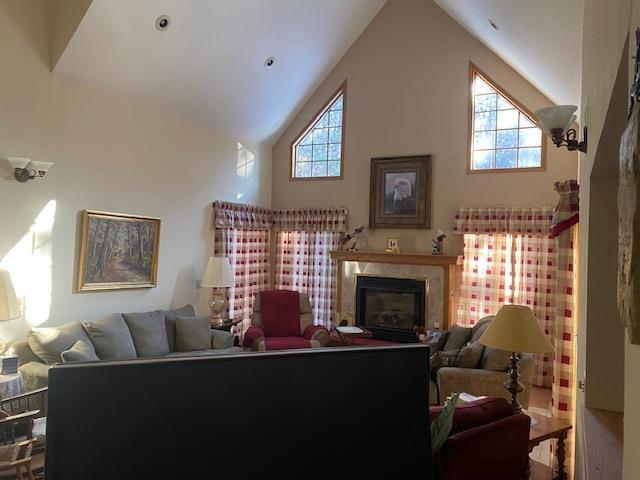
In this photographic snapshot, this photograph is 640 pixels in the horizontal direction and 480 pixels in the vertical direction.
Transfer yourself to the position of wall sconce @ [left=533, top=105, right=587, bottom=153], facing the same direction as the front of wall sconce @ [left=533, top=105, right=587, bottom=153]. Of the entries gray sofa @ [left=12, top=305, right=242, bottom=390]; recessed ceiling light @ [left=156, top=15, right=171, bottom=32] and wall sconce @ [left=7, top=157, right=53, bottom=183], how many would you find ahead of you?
3

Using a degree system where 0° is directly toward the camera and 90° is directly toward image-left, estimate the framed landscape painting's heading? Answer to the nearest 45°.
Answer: approximately 315°

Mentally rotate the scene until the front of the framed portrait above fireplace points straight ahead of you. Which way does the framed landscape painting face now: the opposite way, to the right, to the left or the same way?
to the left

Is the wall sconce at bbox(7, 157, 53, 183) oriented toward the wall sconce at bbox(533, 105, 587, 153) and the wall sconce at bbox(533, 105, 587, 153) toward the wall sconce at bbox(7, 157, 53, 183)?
yes

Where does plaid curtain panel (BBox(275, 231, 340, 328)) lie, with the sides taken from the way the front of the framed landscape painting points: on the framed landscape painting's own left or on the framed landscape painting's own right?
on the framed landscape painting's own left

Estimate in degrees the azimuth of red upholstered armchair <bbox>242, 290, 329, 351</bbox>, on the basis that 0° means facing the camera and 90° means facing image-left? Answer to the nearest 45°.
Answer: approximately 0°

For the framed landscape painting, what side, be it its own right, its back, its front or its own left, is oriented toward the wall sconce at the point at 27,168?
right

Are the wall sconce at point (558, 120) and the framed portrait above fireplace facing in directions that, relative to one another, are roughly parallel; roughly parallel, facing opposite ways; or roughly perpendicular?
roughly perpendicular

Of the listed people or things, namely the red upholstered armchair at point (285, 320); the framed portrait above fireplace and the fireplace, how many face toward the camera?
3

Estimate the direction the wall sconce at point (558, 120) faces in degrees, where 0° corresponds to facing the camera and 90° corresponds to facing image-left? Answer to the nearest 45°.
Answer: approximately 90°

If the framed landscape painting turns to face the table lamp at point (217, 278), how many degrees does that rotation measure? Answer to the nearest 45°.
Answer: approximately 45° to its left

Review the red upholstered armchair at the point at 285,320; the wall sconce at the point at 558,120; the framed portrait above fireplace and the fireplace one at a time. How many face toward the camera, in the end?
3

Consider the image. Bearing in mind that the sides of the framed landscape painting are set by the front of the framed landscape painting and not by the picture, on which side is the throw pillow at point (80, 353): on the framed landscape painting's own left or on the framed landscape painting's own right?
on the framed landscape painting's own right

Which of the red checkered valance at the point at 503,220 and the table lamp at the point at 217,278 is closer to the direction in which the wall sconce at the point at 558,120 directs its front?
the table lamp

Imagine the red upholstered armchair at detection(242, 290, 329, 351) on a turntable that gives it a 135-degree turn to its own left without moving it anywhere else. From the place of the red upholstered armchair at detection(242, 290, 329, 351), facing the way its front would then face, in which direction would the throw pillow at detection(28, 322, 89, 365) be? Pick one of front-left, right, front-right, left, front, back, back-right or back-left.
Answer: back

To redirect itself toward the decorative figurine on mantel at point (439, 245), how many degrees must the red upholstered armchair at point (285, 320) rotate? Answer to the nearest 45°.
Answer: approximately 90° to its left

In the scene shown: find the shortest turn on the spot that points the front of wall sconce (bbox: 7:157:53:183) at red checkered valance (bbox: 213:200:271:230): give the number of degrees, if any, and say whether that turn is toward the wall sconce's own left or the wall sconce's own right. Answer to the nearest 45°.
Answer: approximately 90° to the wall sconce's own left

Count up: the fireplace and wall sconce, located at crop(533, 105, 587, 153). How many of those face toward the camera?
1

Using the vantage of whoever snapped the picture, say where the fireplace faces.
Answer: facing the viewer
